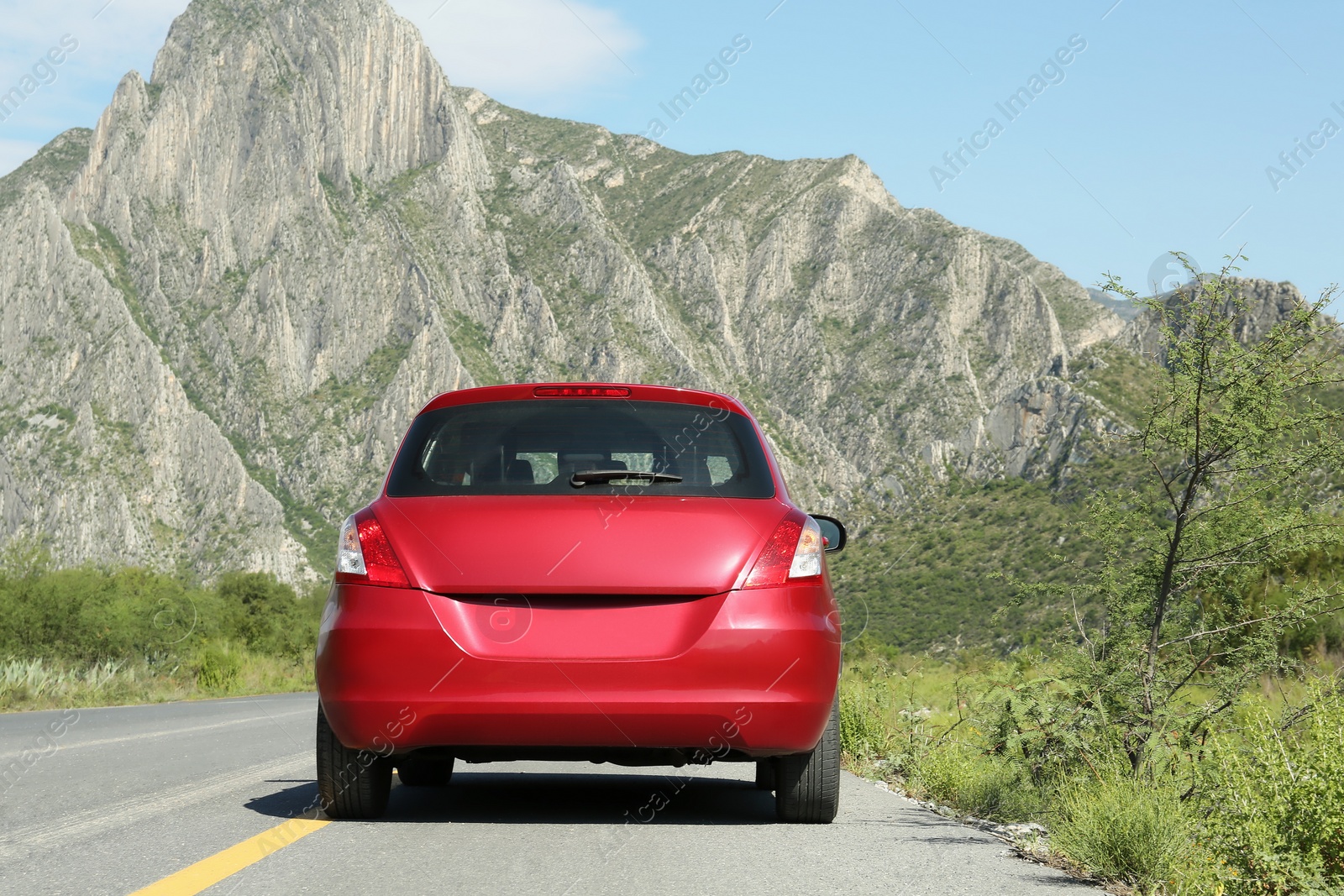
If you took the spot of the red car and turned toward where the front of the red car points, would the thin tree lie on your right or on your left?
on your right

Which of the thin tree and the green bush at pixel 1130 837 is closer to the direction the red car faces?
the thin tree

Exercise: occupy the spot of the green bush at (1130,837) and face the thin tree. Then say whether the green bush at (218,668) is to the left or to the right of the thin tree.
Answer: left

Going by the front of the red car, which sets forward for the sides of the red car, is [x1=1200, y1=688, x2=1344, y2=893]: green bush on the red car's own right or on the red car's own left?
on the red car's own right

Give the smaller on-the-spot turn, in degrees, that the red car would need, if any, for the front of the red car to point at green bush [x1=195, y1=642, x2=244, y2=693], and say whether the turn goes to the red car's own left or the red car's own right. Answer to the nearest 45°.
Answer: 0° — it already faces it

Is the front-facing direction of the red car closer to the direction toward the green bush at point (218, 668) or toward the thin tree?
the green bush

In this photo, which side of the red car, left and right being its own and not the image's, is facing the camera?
back
